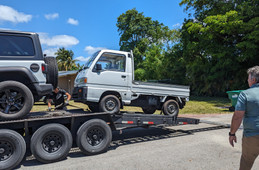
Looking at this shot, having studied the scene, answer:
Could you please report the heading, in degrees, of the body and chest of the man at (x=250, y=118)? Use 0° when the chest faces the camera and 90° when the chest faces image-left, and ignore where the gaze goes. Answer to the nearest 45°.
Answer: approximately 135°

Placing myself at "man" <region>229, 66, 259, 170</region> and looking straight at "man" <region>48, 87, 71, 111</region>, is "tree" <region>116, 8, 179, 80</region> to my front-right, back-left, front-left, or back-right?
front-right

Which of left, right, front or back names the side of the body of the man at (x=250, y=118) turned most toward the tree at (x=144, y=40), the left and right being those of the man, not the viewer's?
front

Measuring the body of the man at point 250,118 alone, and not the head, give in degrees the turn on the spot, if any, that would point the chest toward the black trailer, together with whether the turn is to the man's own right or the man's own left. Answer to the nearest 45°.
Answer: approximately 45° to the man's own left

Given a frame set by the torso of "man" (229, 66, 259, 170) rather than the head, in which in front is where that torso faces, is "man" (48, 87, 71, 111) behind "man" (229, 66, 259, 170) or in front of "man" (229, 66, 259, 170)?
in front

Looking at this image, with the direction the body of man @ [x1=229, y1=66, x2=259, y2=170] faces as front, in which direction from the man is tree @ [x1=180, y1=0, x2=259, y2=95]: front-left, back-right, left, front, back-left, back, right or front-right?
front-right
